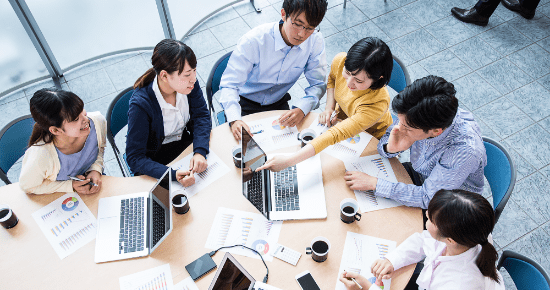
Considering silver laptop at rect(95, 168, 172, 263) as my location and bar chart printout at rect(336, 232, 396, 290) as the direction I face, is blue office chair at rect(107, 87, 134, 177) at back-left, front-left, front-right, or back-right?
back-left

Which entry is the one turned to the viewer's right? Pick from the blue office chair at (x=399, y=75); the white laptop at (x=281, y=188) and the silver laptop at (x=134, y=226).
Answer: the white laptop

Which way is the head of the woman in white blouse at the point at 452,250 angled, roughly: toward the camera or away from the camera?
away from the camera

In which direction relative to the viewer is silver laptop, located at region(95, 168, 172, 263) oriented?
to the viewer's left

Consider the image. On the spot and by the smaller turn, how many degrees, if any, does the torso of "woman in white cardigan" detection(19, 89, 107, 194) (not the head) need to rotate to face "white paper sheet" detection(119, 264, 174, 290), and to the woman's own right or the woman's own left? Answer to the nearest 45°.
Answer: approximately 45° to the woman's own right

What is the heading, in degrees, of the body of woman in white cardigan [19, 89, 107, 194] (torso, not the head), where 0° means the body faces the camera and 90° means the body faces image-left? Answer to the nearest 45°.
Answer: approximately 315°

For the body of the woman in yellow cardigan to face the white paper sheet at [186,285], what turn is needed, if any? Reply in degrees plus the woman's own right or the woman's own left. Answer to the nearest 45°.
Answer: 0° — they already face it

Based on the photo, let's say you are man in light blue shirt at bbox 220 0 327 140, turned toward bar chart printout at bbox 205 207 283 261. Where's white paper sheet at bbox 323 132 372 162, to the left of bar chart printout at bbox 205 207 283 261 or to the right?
left

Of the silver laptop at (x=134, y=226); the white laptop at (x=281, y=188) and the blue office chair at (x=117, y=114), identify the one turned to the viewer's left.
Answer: the silver laptop

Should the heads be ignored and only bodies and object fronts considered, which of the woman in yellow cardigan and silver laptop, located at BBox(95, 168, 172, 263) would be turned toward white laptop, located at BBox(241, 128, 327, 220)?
the woman in yellow cardigan

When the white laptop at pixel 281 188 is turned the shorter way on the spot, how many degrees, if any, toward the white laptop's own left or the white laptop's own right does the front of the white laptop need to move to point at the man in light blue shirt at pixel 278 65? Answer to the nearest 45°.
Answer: approximately 90° to the white laptop's own left

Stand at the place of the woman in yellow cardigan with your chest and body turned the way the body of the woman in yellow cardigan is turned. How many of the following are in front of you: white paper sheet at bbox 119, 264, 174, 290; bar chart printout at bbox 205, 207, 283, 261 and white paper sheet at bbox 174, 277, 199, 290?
3

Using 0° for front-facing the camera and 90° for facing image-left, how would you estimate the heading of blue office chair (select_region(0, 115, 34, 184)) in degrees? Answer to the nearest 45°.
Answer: approximately 315°

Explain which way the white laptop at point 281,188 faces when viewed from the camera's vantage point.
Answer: facing to the right of the viewer
